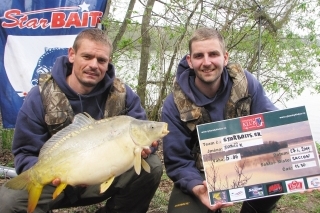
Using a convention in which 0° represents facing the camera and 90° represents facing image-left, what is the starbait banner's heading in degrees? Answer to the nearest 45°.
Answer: approximately 0°
